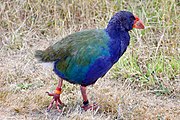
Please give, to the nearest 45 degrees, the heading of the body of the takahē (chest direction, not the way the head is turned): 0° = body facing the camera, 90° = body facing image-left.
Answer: approximately 270°
